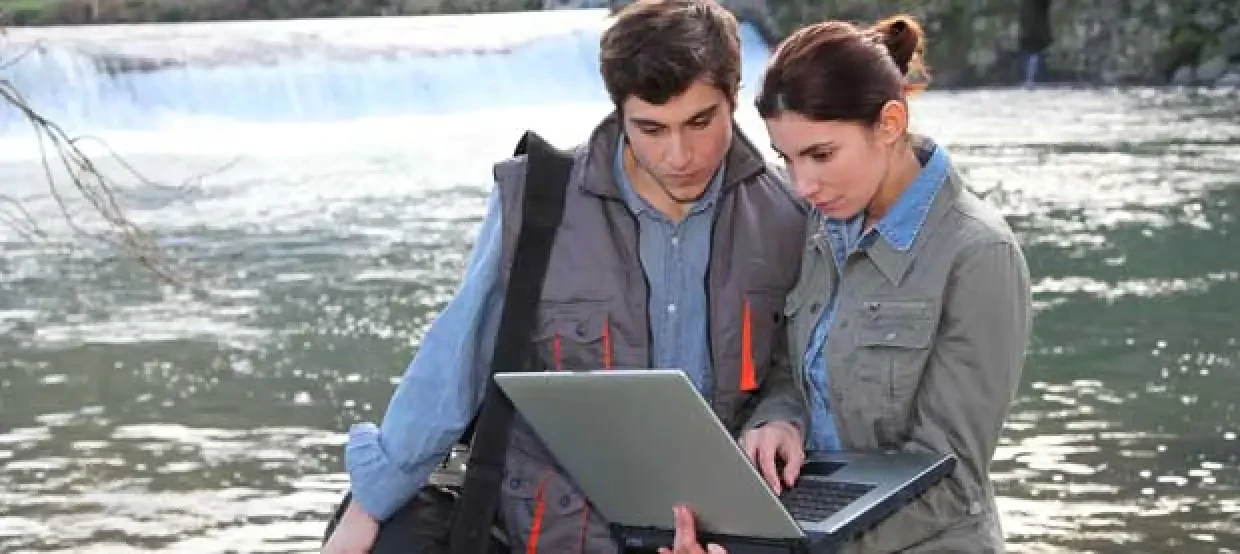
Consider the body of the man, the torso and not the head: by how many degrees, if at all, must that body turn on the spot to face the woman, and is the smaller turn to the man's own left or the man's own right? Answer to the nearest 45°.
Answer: approximately 45° to the man's own left

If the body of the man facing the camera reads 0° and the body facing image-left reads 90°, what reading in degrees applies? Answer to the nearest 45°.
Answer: approximately 0°

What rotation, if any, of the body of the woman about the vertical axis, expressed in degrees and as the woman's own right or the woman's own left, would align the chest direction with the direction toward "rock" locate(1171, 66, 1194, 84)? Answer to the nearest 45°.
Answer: approximately 135° to the woman's own right

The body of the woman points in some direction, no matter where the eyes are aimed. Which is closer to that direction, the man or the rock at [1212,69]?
the man

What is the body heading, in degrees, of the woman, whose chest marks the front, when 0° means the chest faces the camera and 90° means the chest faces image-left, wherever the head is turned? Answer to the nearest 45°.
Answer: approximately 45°
